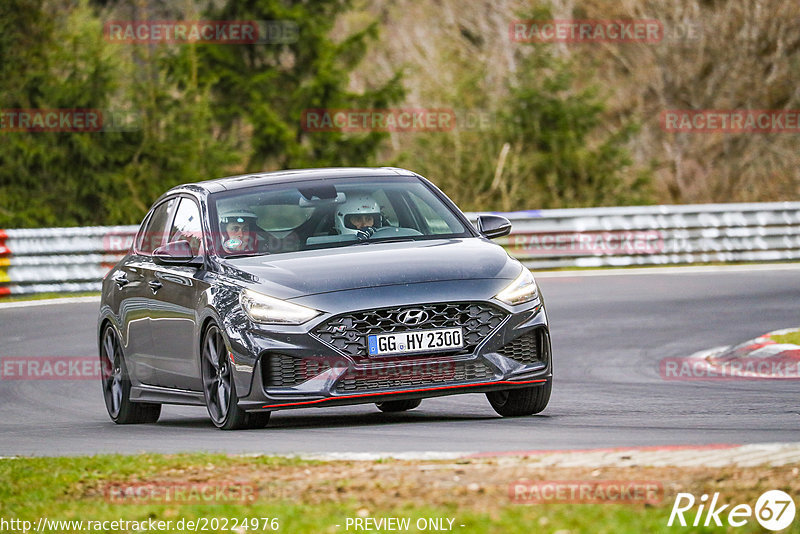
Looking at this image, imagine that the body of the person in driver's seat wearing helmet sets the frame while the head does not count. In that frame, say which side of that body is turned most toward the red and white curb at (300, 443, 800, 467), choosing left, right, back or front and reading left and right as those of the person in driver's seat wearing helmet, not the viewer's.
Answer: front

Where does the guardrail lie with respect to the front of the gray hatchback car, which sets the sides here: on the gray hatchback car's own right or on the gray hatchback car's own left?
on the gray hatchback car's own left

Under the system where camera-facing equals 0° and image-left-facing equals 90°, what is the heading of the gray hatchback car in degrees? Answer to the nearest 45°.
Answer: approximately 315°

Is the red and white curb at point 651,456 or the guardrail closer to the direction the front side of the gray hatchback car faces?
the red and white curb
